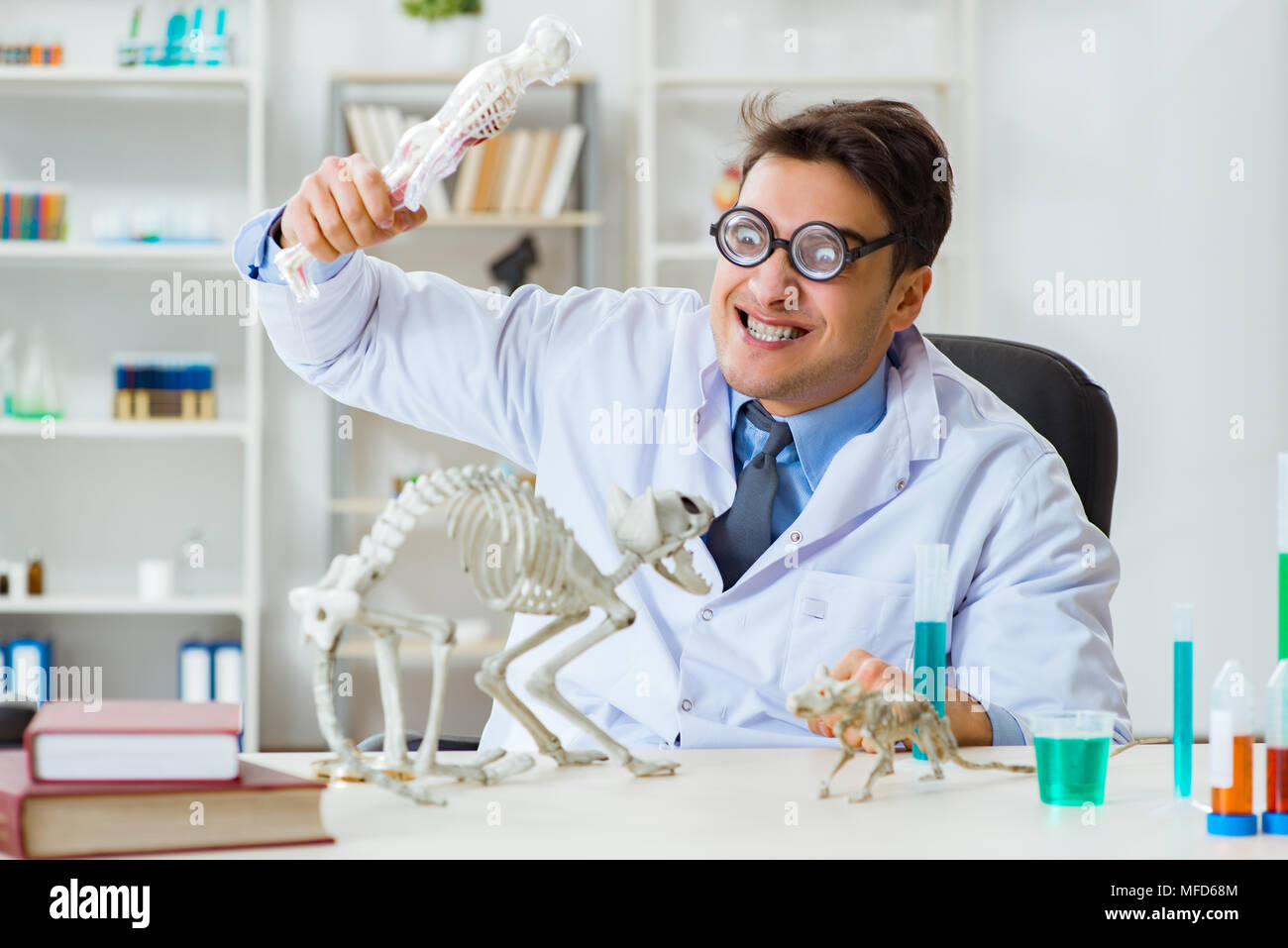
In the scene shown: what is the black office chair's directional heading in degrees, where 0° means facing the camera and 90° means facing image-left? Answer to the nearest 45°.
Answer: approximately 45°

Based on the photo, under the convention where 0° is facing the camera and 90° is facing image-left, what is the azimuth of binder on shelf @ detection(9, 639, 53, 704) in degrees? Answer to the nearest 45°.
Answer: approximately 0°

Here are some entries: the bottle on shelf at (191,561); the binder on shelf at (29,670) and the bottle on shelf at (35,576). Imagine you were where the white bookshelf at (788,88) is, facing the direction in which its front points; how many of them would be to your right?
3

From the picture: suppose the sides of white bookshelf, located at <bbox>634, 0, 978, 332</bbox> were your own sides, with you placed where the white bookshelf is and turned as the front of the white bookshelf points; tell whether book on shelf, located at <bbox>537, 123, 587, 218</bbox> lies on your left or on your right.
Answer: on your right

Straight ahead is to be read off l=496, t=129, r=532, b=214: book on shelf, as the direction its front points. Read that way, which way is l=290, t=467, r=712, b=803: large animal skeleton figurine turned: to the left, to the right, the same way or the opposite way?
to the left

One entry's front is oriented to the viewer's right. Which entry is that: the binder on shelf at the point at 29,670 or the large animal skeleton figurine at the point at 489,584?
the large animal skeleton figurine

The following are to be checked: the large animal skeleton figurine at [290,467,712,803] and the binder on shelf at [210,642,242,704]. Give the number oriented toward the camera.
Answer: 1

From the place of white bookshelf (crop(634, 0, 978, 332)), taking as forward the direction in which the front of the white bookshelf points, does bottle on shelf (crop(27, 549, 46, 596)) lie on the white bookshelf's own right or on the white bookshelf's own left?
on the white bookshelf's own right

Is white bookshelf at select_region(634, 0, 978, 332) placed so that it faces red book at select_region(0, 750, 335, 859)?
yes
